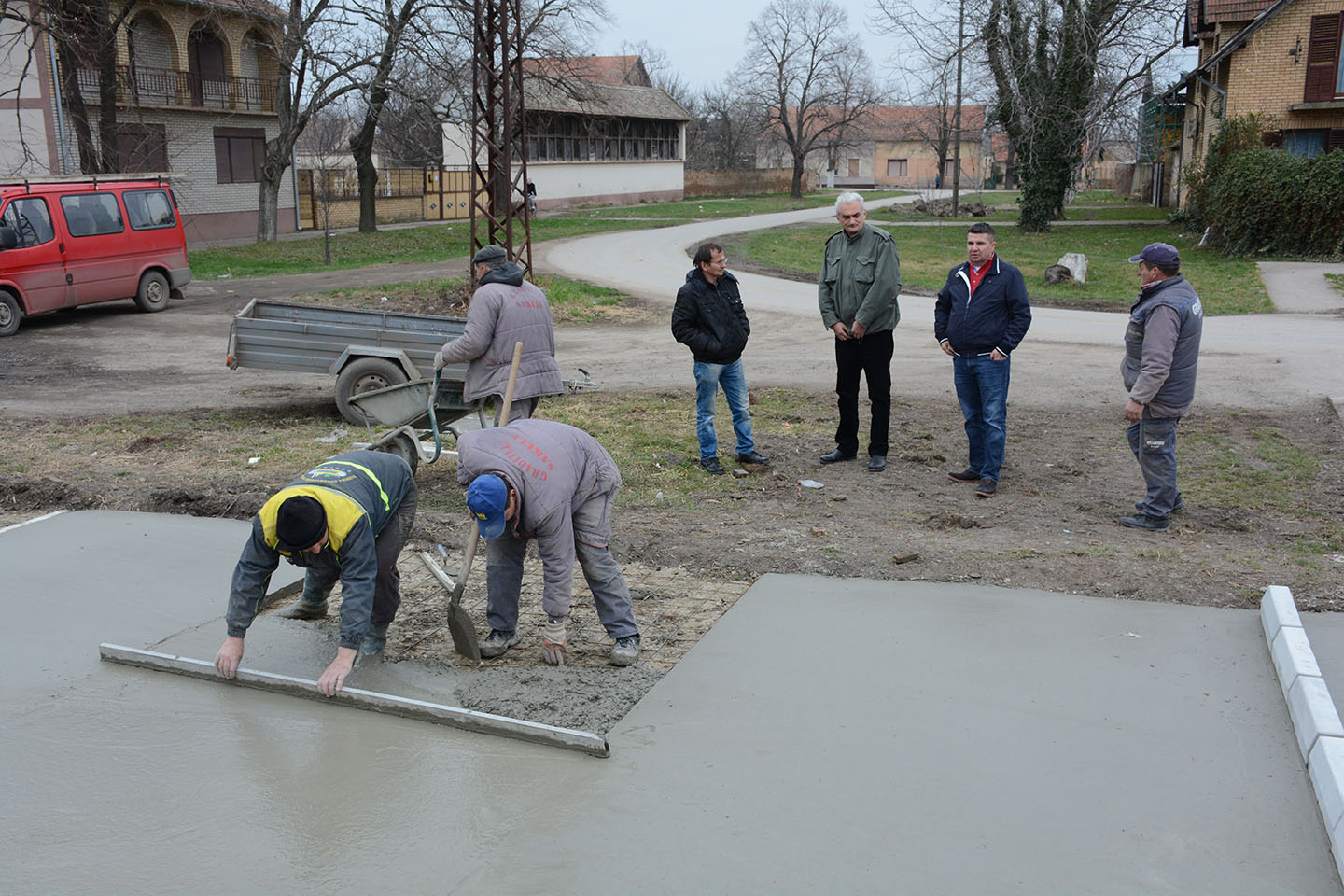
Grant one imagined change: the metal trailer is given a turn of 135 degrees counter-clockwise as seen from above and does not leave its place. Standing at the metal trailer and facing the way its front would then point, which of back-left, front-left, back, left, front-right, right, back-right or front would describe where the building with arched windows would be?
front-right

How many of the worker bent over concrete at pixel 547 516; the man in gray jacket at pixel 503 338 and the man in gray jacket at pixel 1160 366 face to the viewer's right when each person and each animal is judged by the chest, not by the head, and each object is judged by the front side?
0

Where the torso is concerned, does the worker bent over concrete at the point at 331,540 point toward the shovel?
no

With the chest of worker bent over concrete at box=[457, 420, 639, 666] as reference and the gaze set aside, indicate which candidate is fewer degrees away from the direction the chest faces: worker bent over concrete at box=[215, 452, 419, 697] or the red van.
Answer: the worker bent over concrete

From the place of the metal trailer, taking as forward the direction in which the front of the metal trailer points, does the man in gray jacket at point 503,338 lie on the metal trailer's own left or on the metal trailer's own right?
on the metal trailer's own right

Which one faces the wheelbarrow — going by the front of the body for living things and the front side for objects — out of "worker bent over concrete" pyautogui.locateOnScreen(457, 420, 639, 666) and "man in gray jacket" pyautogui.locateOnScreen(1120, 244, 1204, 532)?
the man in gray jacket

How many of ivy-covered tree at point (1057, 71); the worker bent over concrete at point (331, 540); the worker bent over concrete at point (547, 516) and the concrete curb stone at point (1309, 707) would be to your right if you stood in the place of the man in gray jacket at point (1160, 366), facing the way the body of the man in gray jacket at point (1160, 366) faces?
1

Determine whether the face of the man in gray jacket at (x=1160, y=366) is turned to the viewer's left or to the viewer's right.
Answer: to the viewer's left

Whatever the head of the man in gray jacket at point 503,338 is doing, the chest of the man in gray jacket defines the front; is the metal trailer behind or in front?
in front

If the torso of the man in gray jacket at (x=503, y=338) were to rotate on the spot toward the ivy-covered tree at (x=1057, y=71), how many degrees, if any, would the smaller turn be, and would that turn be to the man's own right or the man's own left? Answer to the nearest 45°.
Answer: approximately 90° to the man's own right

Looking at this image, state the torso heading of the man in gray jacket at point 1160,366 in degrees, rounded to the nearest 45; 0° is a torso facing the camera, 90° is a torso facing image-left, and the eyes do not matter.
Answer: approximately 90°

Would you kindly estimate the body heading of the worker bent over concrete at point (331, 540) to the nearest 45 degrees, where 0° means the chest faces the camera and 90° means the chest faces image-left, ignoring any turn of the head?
approximately 45°

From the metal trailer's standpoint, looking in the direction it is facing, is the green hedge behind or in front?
in front

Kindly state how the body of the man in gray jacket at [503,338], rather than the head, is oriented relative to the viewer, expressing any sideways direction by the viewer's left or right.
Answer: facing away from the viewer and to the left of the viewer

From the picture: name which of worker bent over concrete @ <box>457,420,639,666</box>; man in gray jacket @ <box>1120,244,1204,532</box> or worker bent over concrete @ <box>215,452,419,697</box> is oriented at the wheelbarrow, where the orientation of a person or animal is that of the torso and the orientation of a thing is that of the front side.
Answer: the man in gray jacket

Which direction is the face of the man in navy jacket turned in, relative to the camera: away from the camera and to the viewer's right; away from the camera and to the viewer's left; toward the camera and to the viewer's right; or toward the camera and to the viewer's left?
toward the camera and to the viewer's left

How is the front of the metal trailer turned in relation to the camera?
facing to the right of the viewer

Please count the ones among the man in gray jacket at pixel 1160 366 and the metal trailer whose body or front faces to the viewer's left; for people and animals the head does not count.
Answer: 1

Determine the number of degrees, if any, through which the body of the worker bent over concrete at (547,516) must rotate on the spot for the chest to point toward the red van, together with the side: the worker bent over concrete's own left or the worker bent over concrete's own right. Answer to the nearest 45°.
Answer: approximately 90° to the worker bent over concrete's own right
